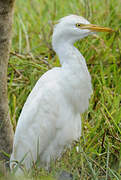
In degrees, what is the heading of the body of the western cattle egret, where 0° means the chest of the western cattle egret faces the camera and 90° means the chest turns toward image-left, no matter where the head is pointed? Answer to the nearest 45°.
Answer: approximately 270°
